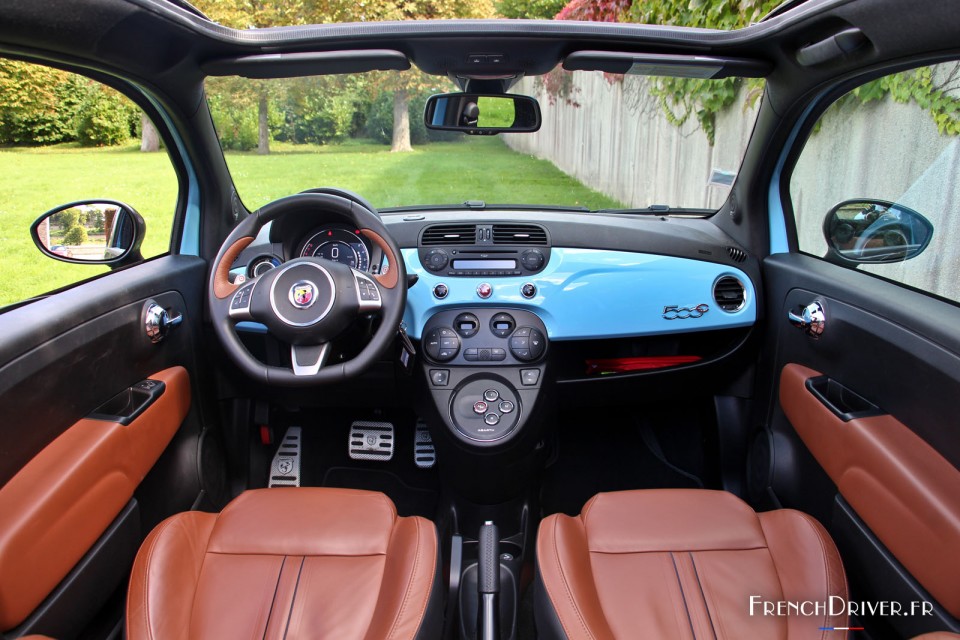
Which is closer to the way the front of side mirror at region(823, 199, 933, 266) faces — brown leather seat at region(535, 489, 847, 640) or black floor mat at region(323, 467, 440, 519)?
the brown leather seat

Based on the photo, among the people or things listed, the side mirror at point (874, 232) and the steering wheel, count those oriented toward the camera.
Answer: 2

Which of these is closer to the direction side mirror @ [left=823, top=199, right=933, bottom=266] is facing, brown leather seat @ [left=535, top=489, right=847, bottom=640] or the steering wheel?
the brown leather seat

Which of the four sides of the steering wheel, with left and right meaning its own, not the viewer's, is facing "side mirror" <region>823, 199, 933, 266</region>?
left

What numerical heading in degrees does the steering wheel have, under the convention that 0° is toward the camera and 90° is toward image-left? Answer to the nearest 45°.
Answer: approximately 0°

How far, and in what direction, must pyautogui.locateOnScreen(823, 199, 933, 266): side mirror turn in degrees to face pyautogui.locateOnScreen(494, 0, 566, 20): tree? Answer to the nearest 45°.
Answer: approximately 135° to its right

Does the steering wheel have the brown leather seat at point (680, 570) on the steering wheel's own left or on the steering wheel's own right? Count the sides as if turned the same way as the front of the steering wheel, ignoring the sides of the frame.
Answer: on the steering wheel's own left

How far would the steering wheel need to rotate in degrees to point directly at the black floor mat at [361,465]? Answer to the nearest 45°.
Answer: approximately 180°

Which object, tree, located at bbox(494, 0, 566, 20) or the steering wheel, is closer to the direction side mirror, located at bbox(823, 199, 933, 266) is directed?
the steering wheel

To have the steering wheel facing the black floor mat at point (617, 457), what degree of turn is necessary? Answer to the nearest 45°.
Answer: approximately 135° to its left

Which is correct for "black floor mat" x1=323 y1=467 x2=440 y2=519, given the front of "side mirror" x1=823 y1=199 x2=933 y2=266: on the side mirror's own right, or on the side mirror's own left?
on the side mirror's own right

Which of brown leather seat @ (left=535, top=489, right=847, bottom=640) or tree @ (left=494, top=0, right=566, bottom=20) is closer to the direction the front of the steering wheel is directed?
the brown leather seat

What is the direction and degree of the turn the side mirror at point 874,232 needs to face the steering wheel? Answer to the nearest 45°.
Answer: approximately 45° to its right

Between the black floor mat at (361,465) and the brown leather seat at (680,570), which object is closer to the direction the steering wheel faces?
the brown leather seat
